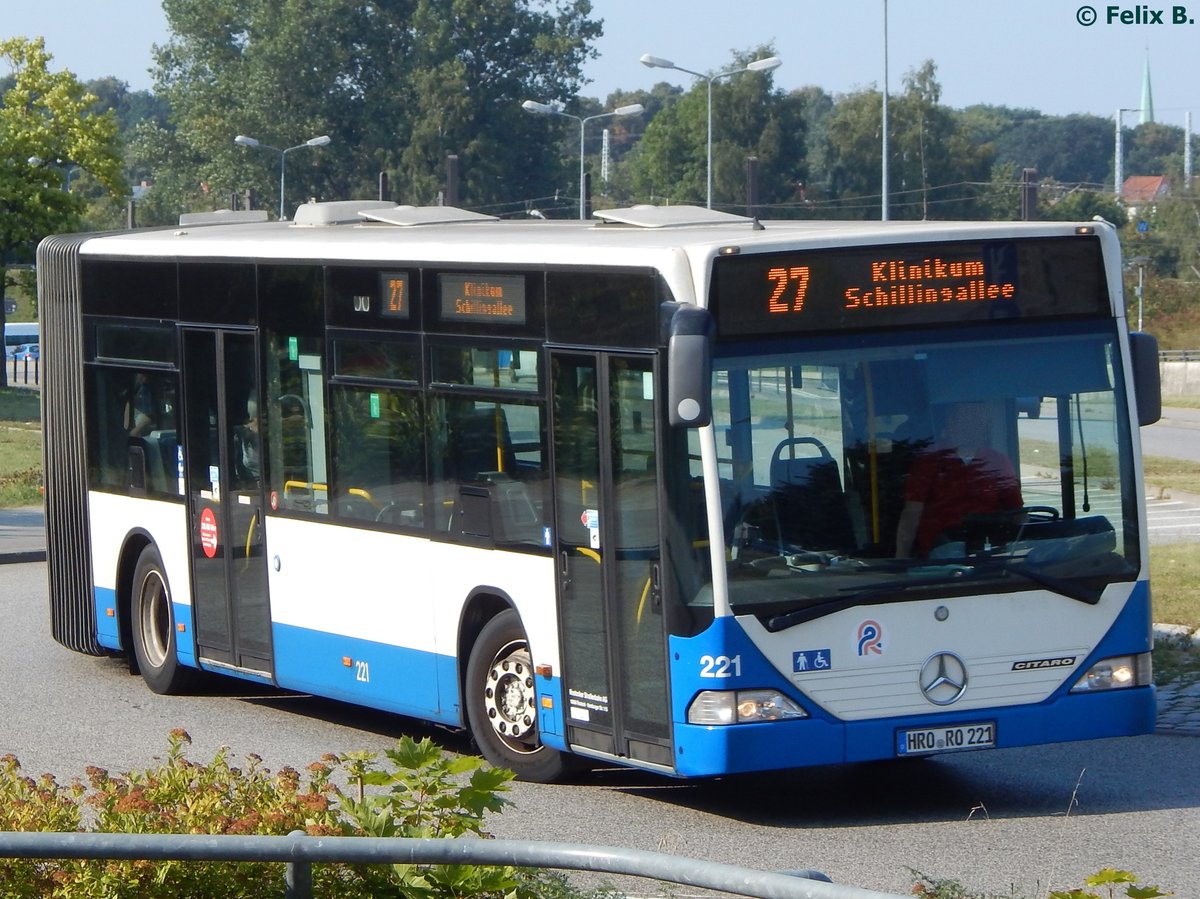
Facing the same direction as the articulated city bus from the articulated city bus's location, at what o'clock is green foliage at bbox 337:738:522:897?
The green foliage is roughly at 2 o'clock from the articulated city bus.

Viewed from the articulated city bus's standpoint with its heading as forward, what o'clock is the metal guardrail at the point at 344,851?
The metal guardrail is roughly at 2 o'clock from the articulated city bus.

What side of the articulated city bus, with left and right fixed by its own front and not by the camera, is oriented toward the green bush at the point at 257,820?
right

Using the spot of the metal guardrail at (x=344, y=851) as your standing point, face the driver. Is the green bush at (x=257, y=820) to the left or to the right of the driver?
left

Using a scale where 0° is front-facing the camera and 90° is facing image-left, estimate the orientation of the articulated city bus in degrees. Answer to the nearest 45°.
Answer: approximately 315°
